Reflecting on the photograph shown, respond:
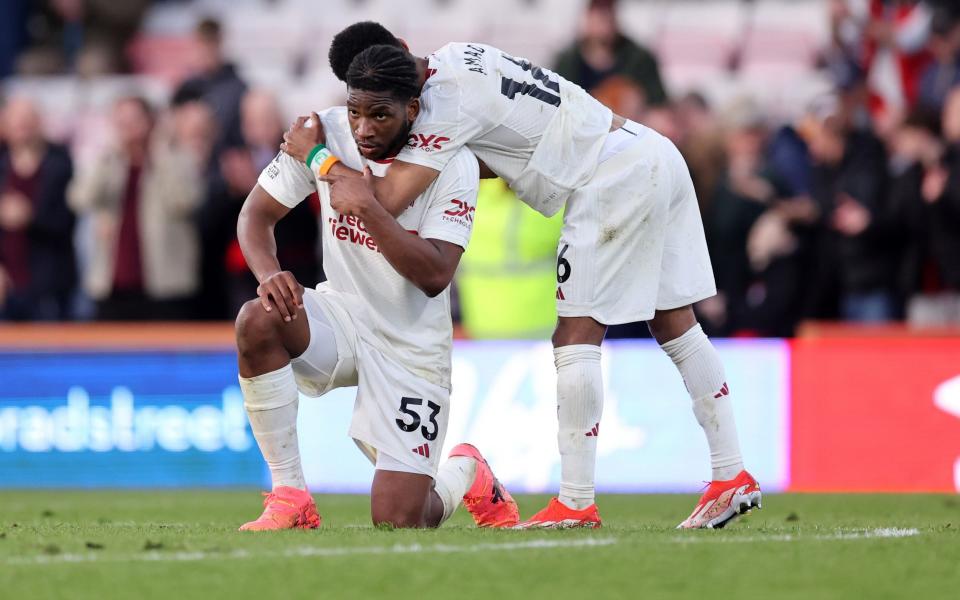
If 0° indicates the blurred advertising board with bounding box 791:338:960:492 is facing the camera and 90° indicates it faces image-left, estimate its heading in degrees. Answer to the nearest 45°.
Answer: approximately 0°

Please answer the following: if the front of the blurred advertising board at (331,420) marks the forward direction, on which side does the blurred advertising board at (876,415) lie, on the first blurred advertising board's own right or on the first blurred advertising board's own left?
on the first blurred advertising board's own left

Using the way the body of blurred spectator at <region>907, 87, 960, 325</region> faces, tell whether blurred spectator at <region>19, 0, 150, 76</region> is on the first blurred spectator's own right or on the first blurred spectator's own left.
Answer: on the first blurred spectator's own right

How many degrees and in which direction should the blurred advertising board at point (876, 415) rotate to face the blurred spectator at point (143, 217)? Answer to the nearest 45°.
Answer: approximately 90° to its right

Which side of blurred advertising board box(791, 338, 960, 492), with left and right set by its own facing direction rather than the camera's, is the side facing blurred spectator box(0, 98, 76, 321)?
right
